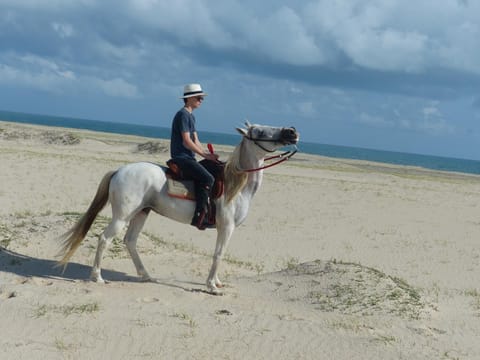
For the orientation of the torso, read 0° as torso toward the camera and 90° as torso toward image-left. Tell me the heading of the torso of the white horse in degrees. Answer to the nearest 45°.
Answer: approximately 270°

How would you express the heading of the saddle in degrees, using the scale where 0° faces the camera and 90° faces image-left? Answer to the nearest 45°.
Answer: approximately 270°
